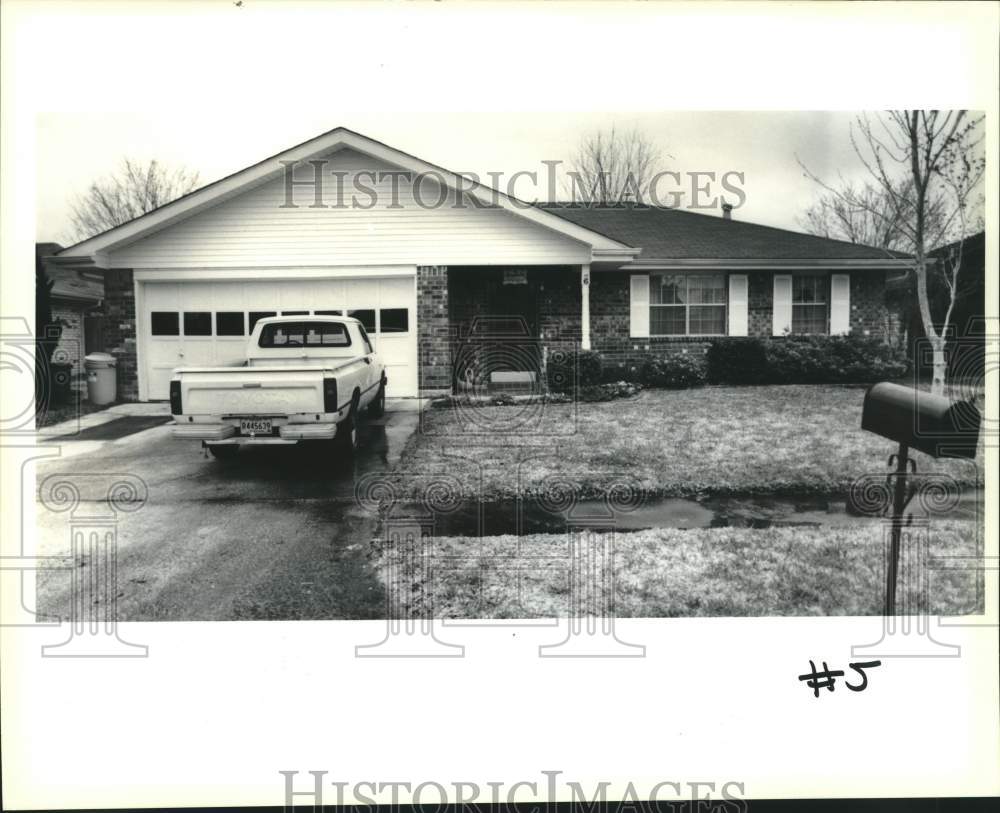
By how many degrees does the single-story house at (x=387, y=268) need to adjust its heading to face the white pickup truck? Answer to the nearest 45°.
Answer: approximately 45° to its right

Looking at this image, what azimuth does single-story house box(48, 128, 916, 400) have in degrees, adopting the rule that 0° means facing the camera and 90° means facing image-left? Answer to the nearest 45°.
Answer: approximately 0°

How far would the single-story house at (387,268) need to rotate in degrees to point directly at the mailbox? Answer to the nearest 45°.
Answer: approximately 45° to its left
